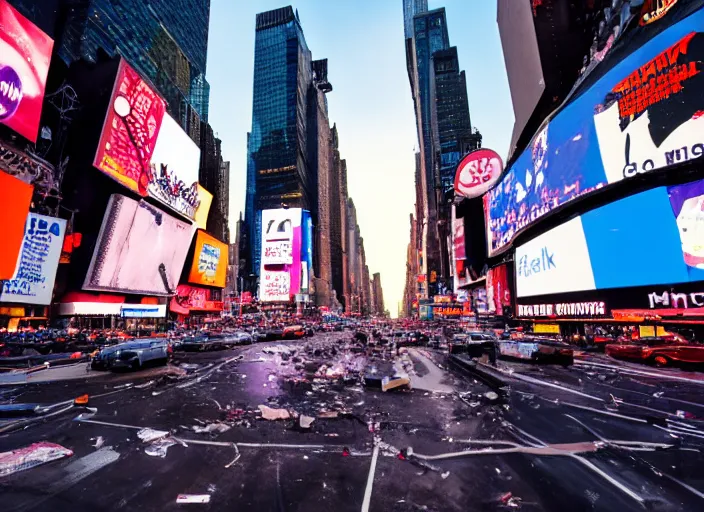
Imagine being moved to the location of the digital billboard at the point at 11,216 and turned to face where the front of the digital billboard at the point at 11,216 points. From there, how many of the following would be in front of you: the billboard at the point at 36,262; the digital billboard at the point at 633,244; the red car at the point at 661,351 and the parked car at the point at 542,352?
3

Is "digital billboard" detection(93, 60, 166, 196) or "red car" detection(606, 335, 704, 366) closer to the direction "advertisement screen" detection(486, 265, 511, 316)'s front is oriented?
the digital billboard

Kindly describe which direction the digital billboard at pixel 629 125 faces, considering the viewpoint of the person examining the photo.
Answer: facing the viewer and to the left of the viewer

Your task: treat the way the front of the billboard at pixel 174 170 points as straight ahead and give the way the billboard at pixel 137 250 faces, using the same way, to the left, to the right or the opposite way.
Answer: the same way

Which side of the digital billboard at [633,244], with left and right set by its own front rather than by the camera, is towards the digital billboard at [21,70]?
front

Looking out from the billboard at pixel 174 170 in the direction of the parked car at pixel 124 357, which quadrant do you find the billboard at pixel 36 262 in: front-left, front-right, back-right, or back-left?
front-right

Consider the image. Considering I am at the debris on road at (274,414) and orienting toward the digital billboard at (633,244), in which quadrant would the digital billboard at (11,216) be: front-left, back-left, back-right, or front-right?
back-left

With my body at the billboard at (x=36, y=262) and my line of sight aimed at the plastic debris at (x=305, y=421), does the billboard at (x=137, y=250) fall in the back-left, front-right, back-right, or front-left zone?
back-left

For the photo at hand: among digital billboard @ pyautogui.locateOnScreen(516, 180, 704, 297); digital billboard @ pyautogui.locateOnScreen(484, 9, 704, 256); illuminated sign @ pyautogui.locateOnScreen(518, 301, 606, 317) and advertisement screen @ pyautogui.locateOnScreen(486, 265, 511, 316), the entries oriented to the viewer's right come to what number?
0

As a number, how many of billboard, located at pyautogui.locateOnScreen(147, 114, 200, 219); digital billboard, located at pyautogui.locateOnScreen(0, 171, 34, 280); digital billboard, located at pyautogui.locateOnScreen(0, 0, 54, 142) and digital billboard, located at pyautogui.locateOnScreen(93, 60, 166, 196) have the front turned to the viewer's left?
0

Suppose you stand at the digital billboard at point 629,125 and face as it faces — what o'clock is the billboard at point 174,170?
The billboard is roughly at 1 o'clock from the digital billboard.

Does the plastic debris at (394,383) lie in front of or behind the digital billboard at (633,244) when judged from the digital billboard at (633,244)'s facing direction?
in front

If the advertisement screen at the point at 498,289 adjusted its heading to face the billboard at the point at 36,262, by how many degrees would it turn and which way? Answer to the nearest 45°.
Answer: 0° — it already faces it

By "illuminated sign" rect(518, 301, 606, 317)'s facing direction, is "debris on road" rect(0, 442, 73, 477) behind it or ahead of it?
ahead

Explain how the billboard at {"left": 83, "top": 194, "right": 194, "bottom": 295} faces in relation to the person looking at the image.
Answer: facing the viewer and to the right of the viewer

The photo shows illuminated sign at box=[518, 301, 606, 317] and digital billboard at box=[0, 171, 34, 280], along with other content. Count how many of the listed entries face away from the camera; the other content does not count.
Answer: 0

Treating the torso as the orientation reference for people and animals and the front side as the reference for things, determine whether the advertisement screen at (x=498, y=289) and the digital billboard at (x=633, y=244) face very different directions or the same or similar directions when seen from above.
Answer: same or similar directions

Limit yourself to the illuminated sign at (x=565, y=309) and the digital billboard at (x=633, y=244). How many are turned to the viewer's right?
0

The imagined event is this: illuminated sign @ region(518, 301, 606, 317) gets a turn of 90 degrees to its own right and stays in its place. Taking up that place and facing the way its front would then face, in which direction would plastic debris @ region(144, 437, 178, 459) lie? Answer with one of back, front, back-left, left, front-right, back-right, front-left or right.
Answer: back-left

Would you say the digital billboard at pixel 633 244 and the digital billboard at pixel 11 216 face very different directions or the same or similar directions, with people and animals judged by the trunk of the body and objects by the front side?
very different directions

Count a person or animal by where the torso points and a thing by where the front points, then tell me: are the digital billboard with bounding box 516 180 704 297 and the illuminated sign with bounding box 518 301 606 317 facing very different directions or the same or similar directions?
same or similar directions

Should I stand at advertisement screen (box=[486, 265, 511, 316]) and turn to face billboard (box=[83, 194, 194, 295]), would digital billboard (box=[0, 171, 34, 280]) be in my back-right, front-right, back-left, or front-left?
front-left

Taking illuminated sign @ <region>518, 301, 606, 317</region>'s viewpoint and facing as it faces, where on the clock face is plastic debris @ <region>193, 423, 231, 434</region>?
The plastic debris is roughly at 11 o'clock from the illuminated sign.
